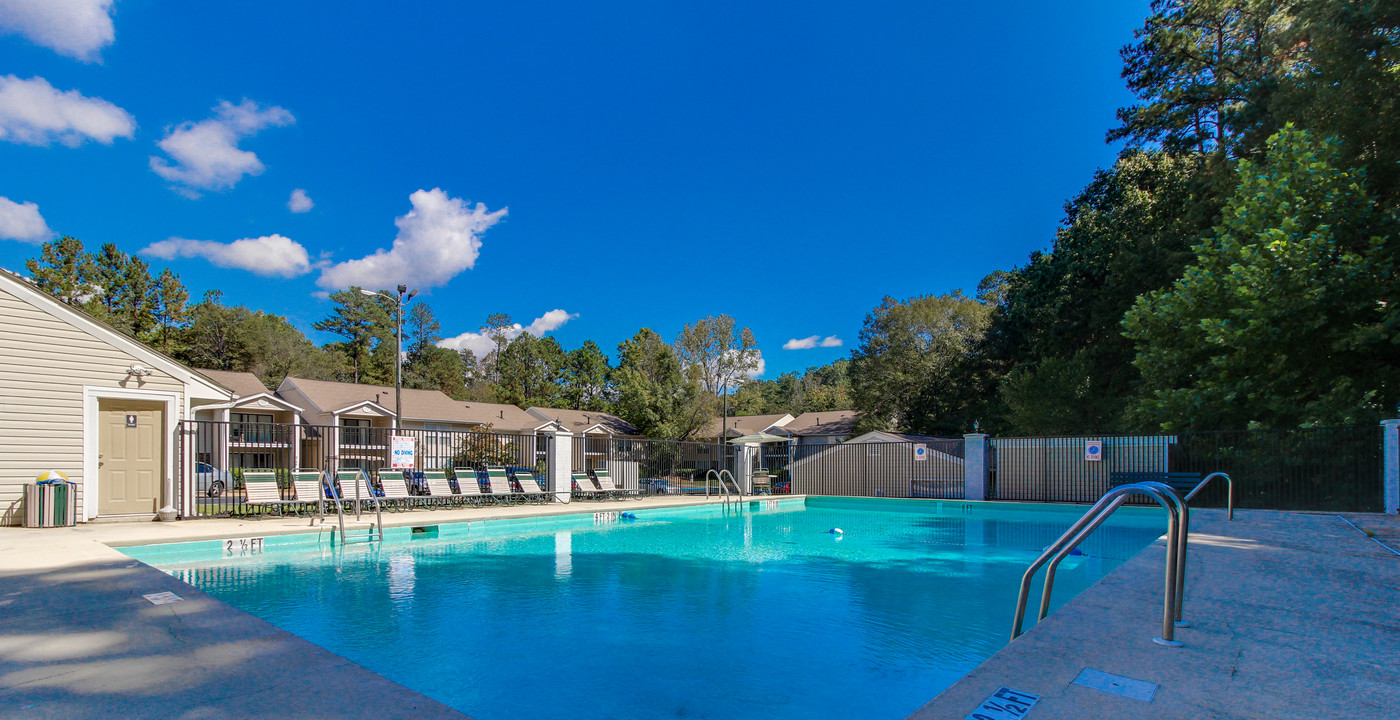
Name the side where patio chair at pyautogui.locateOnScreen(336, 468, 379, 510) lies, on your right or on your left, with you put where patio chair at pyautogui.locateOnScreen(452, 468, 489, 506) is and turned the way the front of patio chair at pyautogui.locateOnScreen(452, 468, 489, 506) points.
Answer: on your right

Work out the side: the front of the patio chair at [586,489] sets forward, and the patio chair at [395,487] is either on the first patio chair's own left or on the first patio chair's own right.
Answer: on the first patio chair's own right

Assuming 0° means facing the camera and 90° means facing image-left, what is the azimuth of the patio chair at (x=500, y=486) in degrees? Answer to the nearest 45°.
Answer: approximately 315°

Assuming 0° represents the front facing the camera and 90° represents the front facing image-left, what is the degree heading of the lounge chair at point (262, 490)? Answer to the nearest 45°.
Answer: approximately 315°

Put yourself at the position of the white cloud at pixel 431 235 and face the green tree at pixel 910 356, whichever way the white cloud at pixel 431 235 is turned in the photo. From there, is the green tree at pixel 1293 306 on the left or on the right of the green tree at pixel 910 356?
right

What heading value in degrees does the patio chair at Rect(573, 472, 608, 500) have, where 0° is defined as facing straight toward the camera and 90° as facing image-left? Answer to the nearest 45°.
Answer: approximately 315°

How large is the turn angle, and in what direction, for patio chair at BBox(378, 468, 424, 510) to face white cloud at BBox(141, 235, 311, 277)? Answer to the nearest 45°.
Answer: approximately 135° to its left

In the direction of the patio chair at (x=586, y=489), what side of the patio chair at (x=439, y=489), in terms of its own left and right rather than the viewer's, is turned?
left
